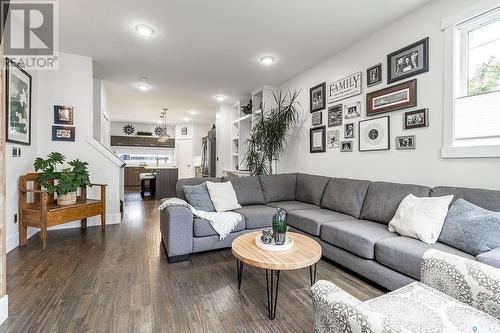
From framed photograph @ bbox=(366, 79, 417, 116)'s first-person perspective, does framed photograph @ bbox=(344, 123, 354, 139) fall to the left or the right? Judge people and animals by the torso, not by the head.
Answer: on its right

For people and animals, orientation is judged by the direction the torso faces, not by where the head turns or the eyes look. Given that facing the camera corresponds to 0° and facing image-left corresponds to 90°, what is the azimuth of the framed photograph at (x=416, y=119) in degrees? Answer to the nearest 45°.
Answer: approximately 45°

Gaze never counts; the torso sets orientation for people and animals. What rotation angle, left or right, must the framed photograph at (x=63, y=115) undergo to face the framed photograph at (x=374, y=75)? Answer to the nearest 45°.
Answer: approximately 45° to its left

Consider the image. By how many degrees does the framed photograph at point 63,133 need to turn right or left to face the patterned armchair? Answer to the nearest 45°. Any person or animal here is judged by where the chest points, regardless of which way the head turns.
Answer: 0° — it already faces it

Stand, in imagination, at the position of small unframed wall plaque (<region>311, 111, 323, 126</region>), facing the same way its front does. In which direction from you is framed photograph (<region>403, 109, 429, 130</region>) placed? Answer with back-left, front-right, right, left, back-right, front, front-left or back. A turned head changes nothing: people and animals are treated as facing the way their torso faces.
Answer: left

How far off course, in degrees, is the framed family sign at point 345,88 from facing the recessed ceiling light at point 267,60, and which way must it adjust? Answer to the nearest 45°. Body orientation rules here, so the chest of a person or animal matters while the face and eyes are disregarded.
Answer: approximately 45° to its right

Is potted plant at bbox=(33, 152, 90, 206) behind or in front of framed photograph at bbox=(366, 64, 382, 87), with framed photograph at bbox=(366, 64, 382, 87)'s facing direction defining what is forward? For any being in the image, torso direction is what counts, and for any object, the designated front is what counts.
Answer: in front
